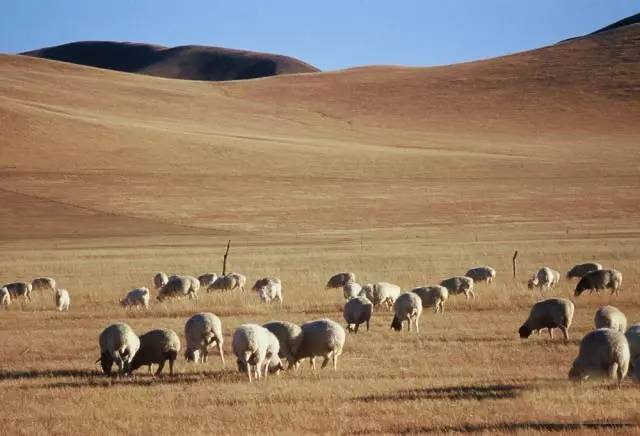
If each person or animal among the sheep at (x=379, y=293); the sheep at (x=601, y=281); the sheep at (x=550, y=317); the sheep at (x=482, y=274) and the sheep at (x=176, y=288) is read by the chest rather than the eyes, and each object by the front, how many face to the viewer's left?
5

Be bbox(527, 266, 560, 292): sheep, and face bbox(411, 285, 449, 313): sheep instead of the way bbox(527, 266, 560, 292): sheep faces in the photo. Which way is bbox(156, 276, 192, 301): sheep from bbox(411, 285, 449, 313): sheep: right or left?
right

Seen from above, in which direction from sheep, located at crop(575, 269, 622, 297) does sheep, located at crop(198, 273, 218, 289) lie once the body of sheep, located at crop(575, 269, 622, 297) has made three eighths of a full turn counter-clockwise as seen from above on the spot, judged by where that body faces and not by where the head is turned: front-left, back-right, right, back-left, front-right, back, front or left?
back-right

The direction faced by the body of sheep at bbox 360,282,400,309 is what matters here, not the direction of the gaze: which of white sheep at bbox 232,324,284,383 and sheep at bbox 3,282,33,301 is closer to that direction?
the sheep

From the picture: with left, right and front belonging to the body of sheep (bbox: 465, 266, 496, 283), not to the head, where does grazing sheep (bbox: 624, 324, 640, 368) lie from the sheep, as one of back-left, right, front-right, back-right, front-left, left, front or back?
left

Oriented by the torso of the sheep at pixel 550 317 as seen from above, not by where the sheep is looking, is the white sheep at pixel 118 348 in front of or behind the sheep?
in front

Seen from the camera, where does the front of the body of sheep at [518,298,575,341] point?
to the viewer's left

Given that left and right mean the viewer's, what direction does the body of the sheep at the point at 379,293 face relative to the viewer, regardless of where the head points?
facing to the left of the viewer

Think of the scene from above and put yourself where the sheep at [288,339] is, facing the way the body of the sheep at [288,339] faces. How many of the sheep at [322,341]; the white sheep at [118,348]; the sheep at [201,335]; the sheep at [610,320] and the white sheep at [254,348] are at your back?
2

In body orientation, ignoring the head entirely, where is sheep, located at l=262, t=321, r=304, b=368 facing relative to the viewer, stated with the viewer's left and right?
facing to the left of the viewer

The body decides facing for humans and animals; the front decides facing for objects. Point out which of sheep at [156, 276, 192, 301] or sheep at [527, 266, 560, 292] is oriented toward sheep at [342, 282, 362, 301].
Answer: sheep at [527, 266, 560, 292]

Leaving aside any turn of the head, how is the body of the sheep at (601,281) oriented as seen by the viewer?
to the viewer's left

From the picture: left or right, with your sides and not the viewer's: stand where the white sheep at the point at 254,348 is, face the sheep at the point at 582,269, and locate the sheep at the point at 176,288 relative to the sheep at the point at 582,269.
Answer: left

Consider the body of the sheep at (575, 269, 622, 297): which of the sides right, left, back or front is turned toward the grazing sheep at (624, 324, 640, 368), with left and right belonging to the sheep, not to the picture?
left

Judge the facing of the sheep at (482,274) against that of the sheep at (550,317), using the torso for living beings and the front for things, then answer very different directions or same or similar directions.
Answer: same or similar directions

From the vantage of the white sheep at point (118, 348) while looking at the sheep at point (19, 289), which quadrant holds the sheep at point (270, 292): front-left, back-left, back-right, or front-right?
front-right

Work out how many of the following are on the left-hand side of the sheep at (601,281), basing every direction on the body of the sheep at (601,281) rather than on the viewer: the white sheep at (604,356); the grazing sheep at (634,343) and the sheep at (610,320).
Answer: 3

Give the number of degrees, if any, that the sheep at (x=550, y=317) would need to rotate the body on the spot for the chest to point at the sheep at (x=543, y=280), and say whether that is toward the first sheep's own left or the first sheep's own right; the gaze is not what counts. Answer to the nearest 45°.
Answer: approximately 90° to the first sheep's own right

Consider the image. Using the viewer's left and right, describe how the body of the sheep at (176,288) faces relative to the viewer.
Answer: facing to the left of the viewer
